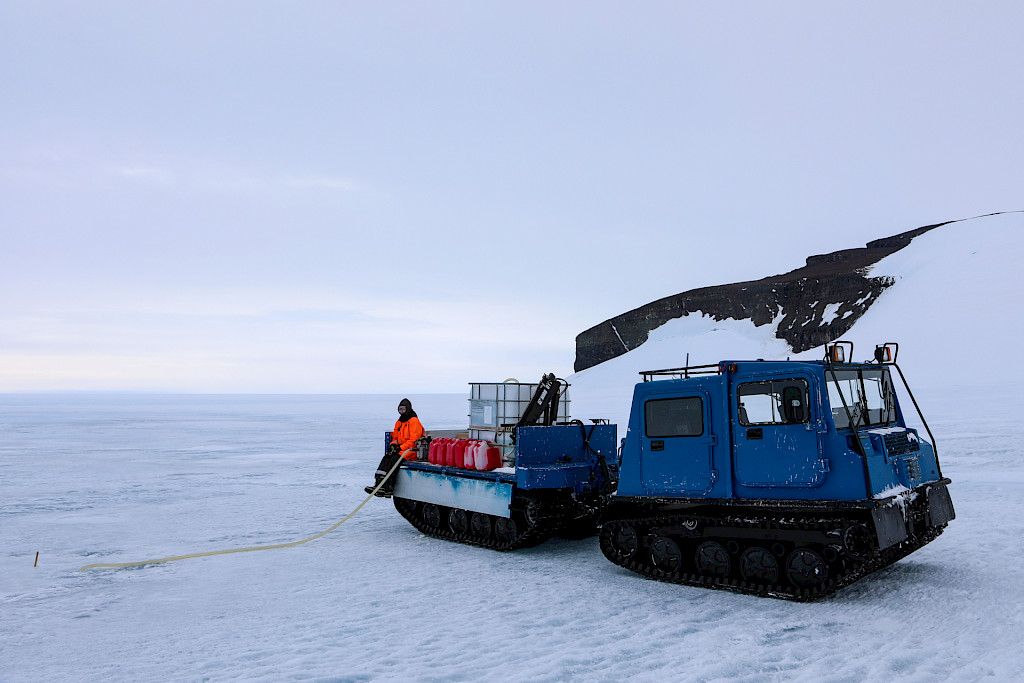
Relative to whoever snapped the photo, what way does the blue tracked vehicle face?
facing the viewer and to the right of the viewer

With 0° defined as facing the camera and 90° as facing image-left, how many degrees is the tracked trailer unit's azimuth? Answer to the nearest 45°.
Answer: approximately 315°

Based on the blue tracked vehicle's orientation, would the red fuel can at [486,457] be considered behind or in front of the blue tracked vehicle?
behind

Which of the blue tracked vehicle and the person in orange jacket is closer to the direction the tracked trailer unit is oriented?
the blue tracked vehicle

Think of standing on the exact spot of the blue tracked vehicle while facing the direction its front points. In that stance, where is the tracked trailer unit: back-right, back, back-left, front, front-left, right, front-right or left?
back

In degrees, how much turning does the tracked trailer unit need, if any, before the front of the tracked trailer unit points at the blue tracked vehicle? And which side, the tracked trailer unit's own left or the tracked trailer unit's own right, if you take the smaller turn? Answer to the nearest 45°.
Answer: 0° — it already faces it

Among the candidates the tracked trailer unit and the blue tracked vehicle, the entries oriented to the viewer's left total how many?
0
